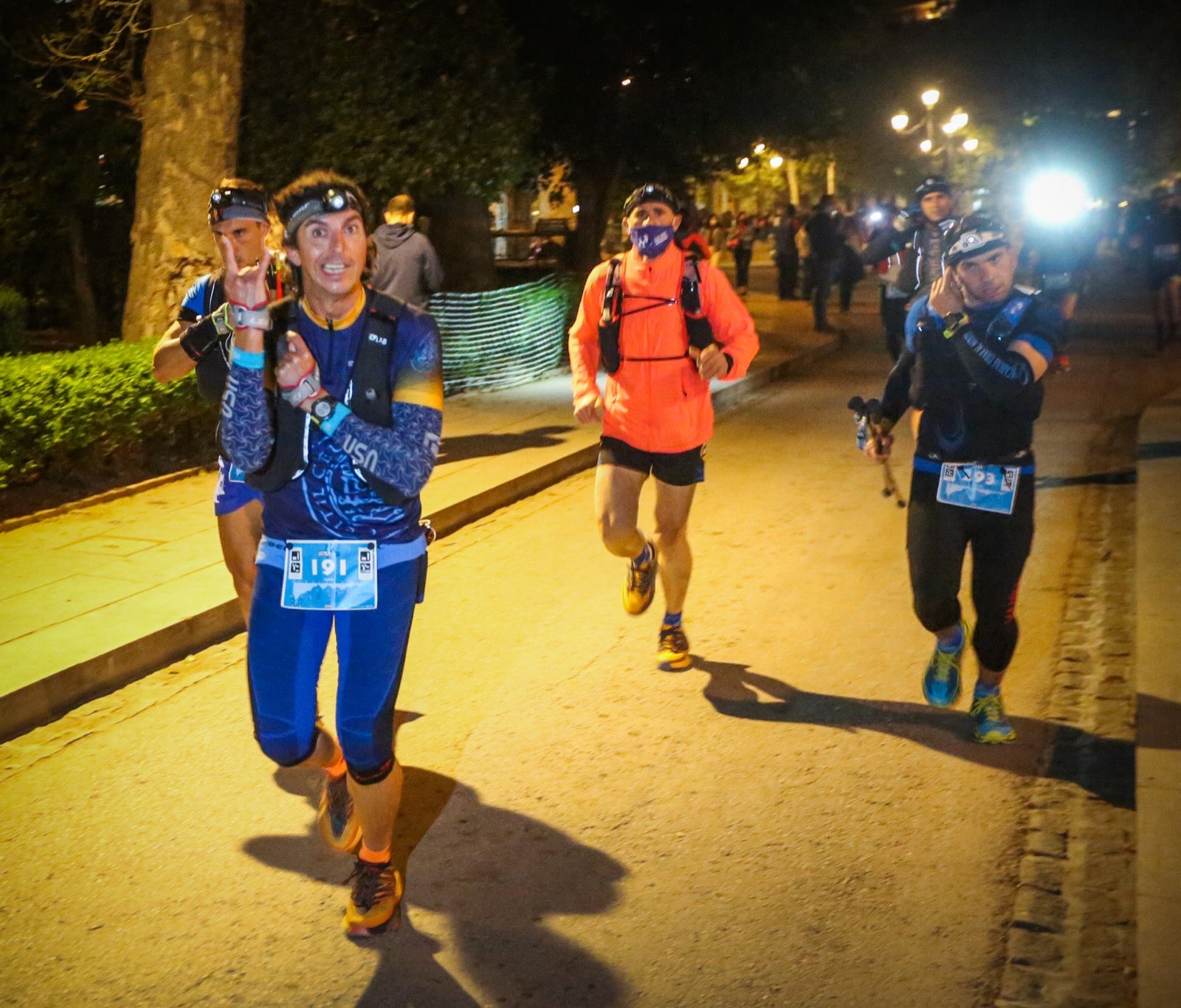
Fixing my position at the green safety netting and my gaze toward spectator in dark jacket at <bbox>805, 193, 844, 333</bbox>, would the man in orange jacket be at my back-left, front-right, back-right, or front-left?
back-right

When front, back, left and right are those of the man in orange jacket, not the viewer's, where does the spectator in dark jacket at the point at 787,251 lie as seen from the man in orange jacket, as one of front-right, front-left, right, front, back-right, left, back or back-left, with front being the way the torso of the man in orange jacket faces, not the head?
back

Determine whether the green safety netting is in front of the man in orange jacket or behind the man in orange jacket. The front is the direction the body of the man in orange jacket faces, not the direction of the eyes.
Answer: behind

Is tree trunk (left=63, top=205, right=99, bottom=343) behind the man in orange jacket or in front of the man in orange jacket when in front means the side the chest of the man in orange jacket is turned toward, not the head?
behind

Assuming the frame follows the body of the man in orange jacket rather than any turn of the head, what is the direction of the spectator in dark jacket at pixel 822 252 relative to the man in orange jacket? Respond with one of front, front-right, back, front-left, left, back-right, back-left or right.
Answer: back

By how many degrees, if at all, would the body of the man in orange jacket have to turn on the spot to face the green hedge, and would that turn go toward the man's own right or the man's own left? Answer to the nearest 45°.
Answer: approximately 135° to the man's own right

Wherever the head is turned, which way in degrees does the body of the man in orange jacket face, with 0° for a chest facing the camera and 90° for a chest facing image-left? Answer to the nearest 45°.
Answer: approximately 0°

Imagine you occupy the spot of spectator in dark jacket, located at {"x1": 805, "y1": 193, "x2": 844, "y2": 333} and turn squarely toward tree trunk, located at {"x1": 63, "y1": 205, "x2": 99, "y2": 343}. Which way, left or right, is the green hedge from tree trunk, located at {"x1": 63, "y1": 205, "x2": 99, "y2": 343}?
left

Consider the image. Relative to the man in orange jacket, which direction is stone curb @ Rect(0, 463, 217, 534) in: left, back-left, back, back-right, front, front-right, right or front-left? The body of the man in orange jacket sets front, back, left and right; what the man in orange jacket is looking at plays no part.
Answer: back-right

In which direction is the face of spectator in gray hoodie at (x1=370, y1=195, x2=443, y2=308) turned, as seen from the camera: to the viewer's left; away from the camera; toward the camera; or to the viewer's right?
away from the camera
